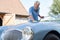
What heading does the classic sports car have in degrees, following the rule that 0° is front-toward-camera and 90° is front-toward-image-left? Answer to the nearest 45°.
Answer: approximately 45°

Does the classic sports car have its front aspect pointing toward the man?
no

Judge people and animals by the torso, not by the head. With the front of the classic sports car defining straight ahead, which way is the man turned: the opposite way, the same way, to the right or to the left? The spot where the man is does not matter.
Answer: to the left

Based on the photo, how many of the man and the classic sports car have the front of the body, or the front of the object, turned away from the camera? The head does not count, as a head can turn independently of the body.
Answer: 0

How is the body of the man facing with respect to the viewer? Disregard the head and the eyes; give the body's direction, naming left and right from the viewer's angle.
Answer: facing the viewer and to the right of the viewer
